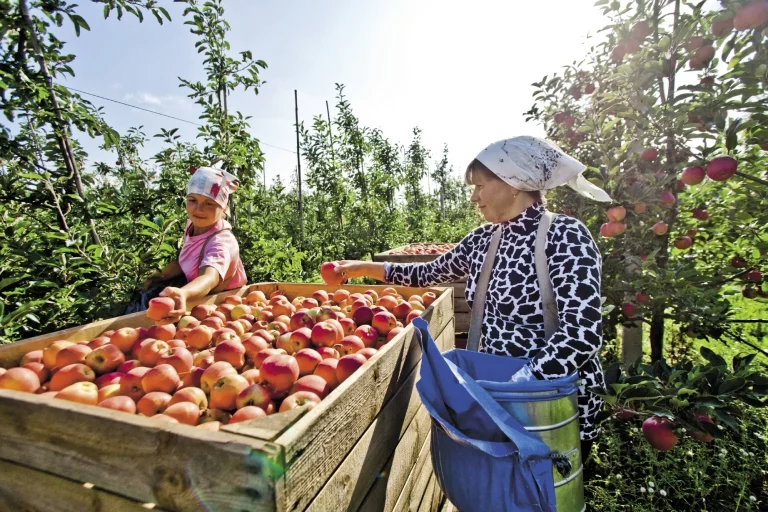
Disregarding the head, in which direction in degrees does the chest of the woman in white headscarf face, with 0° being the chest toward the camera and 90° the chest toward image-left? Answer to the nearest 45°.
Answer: approximately 45°

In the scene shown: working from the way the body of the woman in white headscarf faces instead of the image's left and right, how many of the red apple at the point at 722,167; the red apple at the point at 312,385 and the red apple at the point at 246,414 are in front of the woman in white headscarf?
2

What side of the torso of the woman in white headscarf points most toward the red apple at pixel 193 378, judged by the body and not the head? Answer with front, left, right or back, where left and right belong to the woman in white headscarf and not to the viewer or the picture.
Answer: front

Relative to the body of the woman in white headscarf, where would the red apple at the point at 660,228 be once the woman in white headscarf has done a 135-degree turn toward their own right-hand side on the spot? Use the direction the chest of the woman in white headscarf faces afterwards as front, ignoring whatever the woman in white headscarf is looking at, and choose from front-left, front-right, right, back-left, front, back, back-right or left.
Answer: front-right

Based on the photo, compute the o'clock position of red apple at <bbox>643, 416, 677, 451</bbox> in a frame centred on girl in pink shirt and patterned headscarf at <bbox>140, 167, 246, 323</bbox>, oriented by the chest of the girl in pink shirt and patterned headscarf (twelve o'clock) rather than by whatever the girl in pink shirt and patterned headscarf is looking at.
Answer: The red apple is roughly at 9 o'clock from the girl in pink shirt and patterned headscarf.

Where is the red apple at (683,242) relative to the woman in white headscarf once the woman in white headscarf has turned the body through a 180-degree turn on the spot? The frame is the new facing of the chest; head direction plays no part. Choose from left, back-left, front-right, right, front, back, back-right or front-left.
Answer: front

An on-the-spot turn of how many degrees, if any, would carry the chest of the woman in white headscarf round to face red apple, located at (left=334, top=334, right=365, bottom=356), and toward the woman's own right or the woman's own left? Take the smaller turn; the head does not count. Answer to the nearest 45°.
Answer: approximately 45° to the woman's own right

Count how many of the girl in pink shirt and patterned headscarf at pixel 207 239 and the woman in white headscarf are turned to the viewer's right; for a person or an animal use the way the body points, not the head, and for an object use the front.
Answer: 0

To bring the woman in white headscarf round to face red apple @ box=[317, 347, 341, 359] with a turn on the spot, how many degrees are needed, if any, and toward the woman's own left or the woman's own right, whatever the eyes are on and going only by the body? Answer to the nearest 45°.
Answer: approximately 45° to the woman's own right

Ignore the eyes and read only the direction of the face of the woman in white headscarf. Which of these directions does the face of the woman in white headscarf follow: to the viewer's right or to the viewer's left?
to the viewer's left

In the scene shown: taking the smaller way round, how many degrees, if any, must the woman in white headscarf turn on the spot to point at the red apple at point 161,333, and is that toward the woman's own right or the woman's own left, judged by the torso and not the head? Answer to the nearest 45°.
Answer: approximately 45° to the woman's own right

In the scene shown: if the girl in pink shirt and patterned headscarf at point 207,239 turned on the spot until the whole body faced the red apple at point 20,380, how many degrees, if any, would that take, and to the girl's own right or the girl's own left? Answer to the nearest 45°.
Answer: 0° — they already face it

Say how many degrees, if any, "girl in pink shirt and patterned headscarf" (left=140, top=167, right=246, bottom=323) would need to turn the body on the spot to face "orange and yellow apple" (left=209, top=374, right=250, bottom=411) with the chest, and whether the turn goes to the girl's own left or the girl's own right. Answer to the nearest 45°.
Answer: approximately 45° to the girl's own left

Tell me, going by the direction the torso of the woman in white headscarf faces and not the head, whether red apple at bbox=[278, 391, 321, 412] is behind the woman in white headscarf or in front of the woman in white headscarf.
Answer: in front

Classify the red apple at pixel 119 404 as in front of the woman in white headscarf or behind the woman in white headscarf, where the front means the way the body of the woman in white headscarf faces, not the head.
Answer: in front

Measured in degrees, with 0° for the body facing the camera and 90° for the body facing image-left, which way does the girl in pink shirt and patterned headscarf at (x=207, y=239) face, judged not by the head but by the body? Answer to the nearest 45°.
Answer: approximately 45°

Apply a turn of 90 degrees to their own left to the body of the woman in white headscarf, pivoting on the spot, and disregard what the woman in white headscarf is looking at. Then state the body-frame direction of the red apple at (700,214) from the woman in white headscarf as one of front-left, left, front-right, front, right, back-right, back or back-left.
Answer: left

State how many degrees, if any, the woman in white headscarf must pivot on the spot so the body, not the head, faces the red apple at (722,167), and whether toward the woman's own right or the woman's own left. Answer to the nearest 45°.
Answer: approximately 180°
